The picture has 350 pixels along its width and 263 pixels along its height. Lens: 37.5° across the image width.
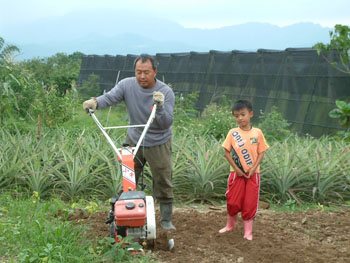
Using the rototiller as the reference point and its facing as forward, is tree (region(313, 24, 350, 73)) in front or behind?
behind

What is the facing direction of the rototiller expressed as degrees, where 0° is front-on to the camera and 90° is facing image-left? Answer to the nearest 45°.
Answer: approximately 0°

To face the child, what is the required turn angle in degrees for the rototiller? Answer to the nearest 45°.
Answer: approximately 135° to its left
